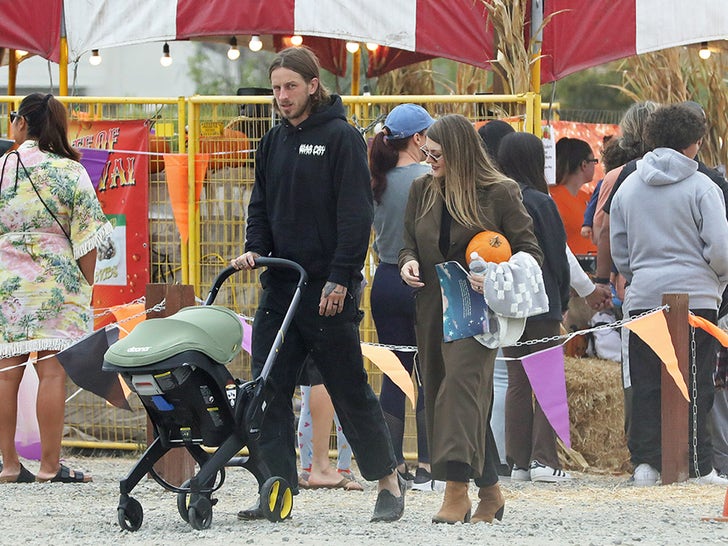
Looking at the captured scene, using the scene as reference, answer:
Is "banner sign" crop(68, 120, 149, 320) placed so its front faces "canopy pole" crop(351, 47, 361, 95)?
no

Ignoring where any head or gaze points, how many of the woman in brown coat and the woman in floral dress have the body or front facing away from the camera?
1

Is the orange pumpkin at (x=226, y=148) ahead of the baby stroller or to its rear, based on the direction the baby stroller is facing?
to the rear

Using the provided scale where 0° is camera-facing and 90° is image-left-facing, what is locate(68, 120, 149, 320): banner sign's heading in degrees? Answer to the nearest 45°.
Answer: approximately 0°

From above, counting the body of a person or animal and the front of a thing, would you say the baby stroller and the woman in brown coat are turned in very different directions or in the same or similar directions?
same or similar directions

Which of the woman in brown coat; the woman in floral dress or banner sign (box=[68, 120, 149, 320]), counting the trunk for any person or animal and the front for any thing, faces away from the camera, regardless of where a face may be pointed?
the woman in floral dress

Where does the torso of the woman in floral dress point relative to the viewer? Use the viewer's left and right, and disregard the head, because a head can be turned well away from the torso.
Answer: facing away from the viewer

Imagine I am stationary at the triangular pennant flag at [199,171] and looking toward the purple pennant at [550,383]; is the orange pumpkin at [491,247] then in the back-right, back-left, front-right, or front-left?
front-right

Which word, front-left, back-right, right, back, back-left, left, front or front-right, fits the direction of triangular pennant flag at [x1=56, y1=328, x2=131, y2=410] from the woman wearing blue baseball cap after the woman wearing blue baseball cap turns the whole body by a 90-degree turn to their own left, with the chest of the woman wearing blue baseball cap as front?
front-left

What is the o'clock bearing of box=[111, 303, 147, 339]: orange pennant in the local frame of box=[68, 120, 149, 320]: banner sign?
The orange pennant is roughly at 12 o'clock from the banner sign.

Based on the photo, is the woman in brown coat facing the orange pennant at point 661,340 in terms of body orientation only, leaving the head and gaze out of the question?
no

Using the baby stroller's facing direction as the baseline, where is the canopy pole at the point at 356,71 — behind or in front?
behind

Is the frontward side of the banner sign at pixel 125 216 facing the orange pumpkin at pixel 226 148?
no

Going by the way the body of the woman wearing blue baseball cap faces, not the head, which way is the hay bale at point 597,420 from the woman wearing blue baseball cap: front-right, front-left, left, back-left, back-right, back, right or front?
front

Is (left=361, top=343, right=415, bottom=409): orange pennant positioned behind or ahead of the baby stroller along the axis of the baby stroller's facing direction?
behind

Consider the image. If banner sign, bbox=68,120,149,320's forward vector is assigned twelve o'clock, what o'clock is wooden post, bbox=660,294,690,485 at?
The wooden post is roughly at 10 o'clock from the banner sign.

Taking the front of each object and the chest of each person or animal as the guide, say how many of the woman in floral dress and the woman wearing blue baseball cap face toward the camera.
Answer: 0

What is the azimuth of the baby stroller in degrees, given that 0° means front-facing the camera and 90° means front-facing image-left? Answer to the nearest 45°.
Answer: approximately 45°

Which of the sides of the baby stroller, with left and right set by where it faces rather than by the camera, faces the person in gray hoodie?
back

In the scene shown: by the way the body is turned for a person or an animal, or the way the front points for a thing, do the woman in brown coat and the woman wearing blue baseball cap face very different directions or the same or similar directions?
very different directions
